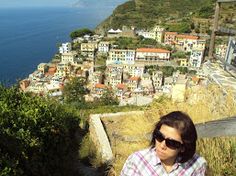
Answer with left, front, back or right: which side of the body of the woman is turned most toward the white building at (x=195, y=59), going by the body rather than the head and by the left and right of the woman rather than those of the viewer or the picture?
back

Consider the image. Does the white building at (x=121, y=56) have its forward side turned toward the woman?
yes

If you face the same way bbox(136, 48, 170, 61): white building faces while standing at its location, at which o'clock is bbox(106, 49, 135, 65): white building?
bbox(106, 49, 135, 65): white building is roughly at 3 o'clock from bbox(136, 48, 170, 61): white building.

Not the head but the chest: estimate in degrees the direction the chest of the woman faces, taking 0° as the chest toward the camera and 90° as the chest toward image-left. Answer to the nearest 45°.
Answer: approximately 0°
